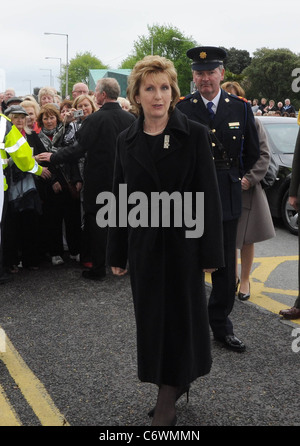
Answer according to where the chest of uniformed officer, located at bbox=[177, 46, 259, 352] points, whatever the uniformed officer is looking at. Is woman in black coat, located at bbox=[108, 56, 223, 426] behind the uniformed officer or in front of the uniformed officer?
in front

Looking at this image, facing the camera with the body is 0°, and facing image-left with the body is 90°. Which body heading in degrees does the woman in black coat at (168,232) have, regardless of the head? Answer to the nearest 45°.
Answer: approximately 0°

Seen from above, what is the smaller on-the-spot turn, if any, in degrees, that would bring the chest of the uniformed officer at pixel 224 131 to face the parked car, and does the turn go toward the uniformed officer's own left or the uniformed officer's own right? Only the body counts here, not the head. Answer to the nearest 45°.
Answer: approximately 180°

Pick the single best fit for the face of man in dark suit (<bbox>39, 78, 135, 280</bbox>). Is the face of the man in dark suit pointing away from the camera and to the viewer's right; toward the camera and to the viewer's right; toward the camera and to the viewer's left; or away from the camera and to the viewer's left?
away from the camera and to the viewer's left

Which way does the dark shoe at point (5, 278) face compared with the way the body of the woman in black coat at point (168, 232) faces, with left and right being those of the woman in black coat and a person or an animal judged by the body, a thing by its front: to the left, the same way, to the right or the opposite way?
to the left

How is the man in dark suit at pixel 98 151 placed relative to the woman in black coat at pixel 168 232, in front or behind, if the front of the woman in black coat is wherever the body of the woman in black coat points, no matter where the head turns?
behind

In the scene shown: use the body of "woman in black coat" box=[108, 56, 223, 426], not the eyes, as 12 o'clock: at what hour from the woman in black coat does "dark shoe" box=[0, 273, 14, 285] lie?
The dark shoe is roughly at 5 o'clock from the woman in black coat.

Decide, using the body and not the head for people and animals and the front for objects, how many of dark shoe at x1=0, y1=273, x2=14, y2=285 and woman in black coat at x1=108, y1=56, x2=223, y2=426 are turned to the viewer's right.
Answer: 1

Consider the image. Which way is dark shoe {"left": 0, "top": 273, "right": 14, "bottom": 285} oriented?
to the viewer's right
